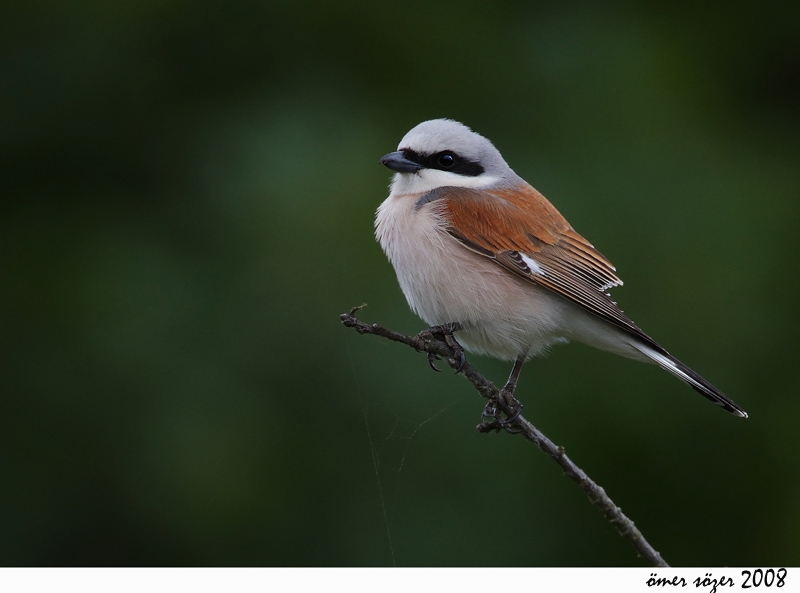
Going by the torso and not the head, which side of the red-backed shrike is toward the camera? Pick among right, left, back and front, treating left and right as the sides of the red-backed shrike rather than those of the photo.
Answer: left
